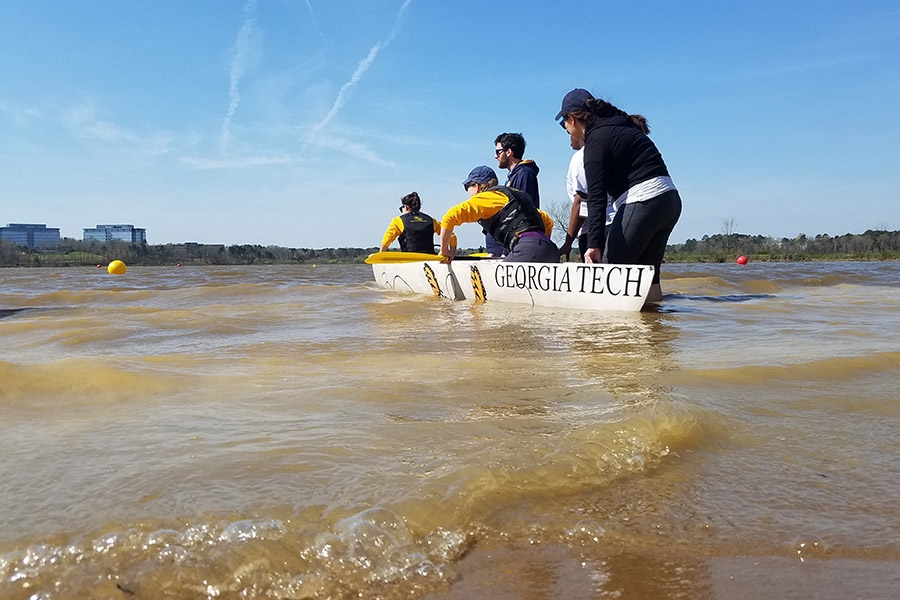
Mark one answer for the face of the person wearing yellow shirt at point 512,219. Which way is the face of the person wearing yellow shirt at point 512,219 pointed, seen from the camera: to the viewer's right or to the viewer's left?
to the viewer's left

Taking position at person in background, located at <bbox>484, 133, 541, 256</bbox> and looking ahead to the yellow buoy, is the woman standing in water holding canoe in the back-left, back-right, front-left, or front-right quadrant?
back-left

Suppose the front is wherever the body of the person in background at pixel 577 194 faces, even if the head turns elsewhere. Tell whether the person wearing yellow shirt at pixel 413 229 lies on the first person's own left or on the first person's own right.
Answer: on the first person's own right

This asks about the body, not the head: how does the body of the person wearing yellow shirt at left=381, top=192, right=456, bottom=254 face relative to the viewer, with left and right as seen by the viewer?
facing away from the viewer and to the left of the viewer

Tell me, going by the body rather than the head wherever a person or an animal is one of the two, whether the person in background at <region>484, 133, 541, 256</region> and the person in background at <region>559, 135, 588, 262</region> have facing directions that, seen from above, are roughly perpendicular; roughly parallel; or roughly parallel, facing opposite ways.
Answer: roughly parallel

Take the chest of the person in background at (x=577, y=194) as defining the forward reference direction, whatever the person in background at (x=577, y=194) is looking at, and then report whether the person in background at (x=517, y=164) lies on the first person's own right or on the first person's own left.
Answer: on the first person's own right

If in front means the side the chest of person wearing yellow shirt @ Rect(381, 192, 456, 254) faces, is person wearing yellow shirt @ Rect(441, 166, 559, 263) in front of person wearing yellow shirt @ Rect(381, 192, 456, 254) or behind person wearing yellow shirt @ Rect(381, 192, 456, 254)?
behind
